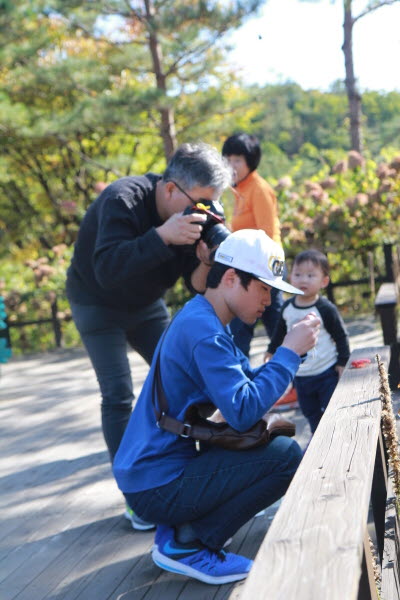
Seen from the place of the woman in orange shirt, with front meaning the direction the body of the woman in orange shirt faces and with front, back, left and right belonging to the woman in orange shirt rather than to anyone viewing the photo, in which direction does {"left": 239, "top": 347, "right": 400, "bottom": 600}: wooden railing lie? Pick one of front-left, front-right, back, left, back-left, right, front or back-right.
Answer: front-left

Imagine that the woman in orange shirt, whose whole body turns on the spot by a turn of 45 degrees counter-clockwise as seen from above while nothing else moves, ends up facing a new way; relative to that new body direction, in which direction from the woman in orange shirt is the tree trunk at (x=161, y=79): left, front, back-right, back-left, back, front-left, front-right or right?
back

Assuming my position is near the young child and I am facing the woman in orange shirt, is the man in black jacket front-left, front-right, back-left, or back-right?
back-left

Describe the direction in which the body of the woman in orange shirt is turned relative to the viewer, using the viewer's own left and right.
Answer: facing the viewer and to the left of the viewer

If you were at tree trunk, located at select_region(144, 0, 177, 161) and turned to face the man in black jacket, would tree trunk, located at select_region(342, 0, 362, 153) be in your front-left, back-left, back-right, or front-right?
back-left

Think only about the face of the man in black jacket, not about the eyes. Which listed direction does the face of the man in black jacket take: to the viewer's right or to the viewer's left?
to the viewer's right

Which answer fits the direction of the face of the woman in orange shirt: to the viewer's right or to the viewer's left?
to the viewer's left

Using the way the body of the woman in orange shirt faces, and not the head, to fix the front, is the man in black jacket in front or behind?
in front
